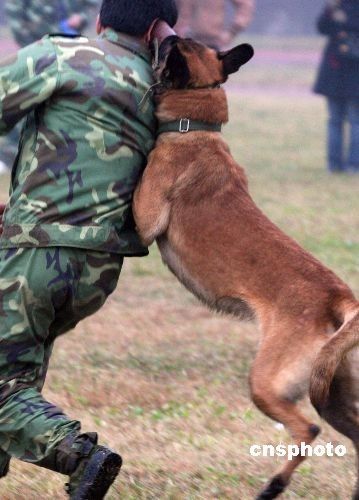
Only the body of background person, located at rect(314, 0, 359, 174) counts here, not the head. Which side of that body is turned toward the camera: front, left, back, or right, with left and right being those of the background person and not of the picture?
front

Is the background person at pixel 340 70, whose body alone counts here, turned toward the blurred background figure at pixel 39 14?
no

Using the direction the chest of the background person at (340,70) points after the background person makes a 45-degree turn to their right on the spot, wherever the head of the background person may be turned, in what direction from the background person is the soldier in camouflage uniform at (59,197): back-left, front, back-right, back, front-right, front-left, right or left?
front-left

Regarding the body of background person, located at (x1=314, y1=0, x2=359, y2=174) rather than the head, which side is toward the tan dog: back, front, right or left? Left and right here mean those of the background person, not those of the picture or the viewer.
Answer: front

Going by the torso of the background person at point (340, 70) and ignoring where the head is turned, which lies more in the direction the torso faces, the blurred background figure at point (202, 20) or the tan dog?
the tan dog

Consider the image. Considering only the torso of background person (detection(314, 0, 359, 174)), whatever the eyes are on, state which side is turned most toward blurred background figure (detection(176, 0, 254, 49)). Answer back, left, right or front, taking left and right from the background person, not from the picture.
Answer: right

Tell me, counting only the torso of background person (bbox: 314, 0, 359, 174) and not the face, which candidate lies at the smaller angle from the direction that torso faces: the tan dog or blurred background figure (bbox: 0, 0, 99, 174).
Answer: the tan dog
